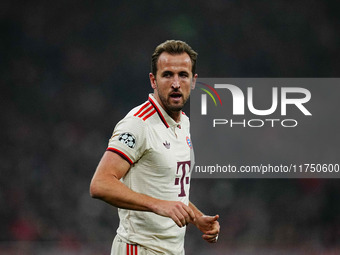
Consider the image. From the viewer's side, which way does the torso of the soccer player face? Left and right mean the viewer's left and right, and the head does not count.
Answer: facing the viewer and to the right of the viewer
